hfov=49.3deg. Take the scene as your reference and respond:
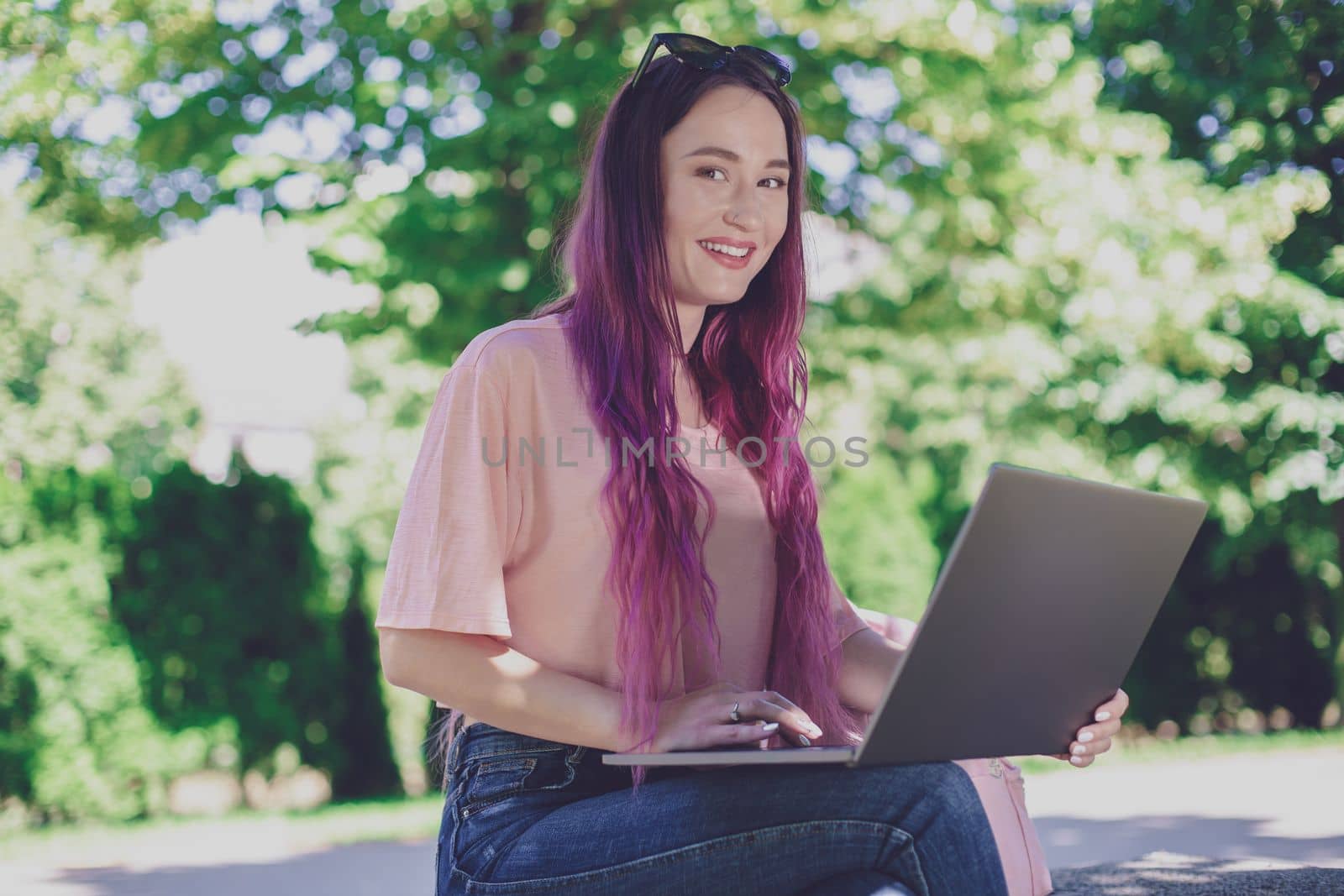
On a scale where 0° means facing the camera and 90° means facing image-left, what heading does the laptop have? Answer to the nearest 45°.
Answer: approximately 135°

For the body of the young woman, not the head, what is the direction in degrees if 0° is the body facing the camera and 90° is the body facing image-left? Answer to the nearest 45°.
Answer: approximately 315°

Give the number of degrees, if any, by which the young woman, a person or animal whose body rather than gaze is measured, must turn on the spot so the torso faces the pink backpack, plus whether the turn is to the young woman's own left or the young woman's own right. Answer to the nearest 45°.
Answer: approximately 90° to the young woman's own left
